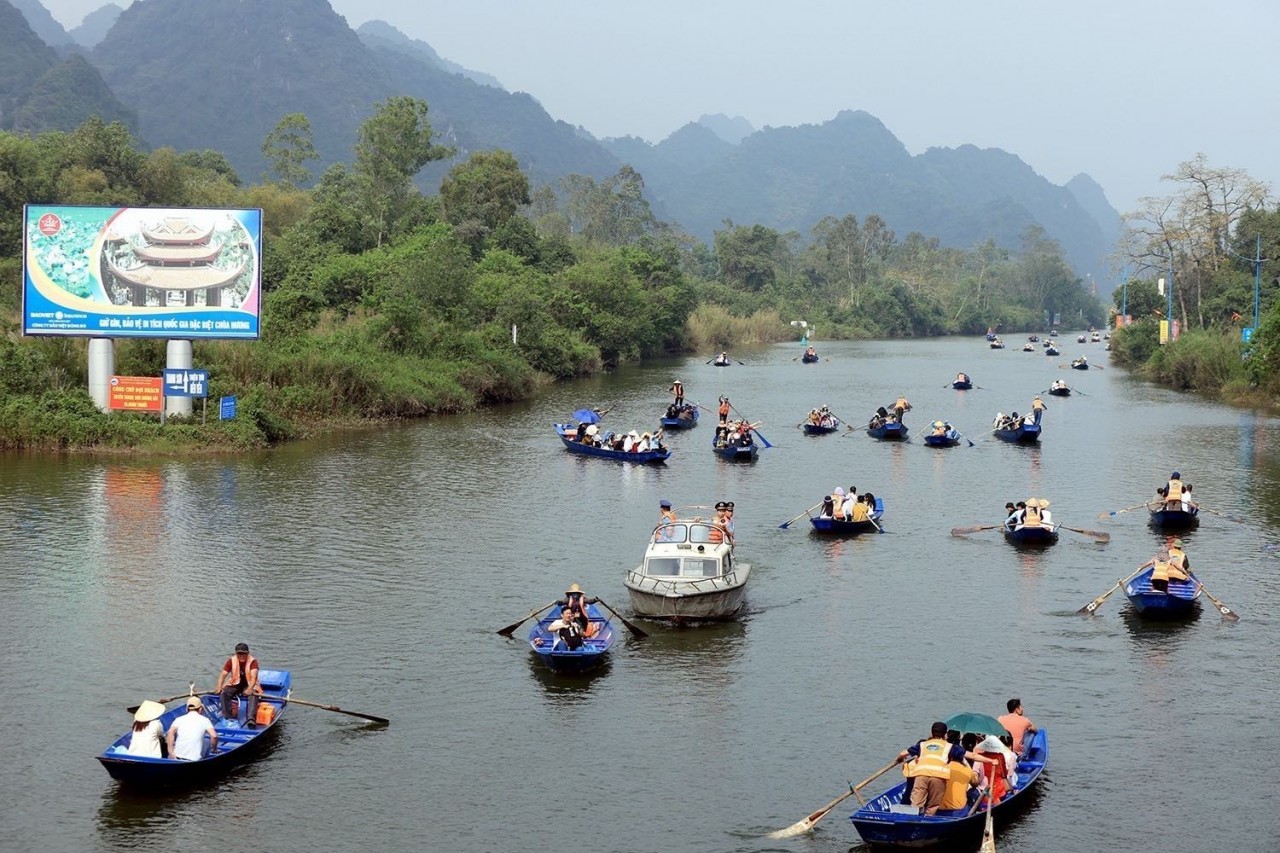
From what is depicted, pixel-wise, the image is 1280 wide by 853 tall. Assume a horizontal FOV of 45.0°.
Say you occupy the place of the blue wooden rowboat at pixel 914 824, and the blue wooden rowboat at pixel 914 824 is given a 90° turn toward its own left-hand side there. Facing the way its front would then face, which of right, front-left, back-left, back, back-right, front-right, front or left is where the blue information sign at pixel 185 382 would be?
front

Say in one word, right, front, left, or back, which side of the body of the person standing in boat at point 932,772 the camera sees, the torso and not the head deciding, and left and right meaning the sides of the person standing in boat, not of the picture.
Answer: back

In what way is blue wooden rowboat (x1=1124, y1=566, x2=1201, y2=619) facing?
away from the camera

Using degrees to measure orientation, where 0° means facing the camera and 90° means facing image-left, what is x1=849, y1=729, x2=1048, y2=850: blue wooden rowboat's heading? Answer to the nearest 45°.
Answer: approximately 225°

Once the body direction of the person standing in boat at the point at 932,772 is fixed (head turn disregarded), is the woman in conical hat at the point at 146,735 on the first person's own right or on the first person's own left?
on the first person's own left

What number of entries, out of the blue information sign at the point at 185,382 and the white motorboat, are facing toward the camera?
2

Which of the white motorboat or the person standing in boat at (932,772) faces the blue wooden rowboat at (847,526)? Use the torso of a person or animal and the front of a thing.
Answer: the person standing in boat

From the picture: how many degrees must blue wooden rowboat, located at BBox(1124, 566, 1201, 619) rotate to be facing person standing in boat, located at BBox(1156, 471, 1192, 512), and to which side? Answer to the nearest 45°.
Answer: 0° — it already faces them

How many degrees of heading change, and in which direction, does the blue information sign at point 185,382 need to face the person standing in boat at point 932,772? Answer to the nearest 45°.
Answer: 0° — it already faces them

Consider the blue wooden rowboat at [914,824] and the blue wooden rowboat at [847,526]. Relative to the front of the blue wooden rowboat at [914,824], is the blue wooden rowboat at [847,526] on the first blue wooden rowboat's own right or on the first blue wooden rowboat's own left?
on the first blue wooden rowboat's own left

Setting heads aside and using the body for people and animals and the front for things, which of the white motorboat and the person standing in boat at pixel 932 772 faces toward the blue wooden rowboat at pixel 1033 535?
the person standing in boat

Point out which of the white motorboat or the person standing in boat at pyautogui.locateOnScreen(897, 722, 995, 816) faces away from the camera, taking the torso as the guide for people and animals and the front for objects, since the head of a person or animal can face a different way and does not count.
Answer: the person standing in boat
